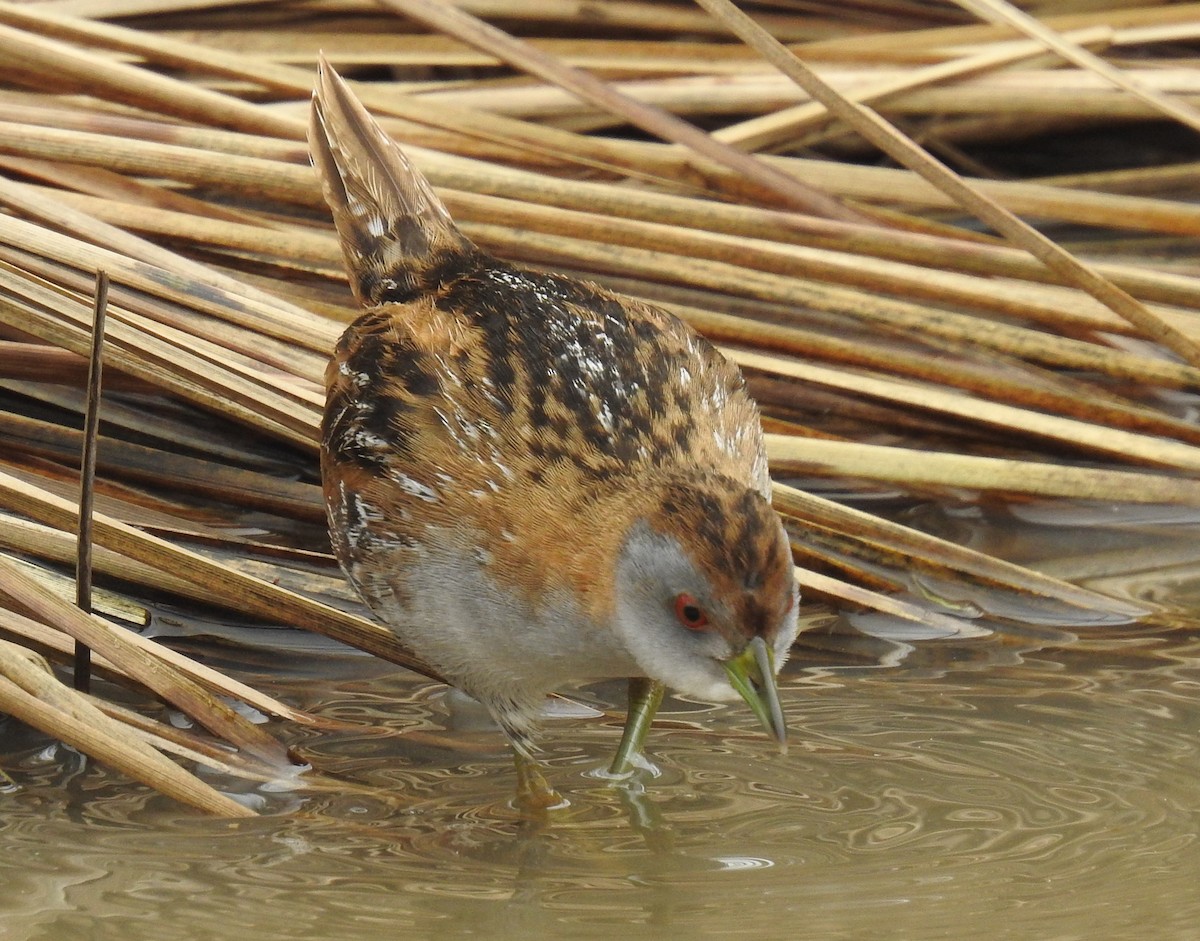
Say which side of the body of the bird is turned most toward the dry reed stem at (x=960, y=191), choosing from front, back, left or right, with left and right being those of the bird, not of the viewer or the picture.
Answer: left

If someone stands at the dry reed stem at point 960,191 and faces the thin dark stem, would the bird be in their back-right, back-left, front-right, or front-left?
front-left

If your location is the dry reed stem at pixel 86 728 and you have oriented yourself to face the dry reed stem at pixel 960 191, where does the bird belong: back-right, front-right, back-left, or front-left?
front-right

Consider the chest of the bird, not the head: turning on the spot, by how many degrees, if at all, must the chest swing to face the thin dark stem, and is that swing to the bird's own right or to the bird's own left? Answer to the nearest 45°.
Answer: approximately 135° to the bird's own right

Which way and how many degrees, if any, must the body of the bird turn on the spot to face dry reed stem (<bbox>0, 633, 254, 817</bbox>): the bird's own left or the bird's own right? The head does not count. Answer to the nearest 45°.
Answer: approximately 135° to the bird's own right

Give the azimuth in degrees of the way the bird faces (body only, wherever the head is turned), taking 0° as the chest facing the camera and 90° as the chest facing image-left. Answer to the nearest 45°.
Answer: approximately 315°

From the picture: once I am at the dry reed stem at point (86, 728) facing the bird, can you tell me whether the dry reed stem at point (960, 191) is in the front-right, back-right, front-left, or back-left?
front-left
